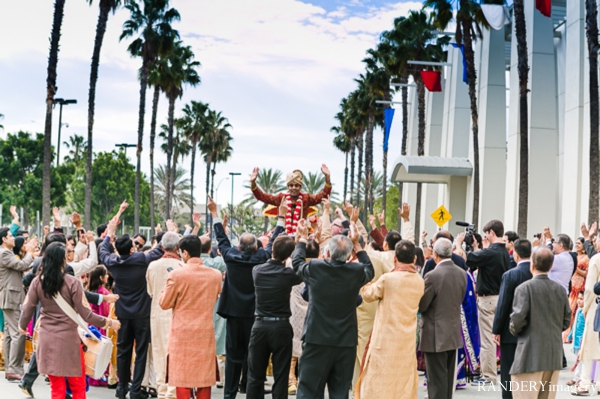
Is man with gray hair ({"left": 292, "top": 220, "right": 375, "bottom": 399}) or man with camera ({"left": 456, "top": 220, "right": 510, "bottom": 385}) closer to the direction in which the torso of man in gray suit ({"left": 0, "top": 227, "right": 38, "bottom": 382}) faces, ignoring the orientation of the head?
the man with camera

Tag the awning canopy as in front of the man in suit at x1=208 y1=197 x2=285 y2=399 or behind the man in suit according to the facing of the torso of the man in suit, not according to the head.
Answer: in front

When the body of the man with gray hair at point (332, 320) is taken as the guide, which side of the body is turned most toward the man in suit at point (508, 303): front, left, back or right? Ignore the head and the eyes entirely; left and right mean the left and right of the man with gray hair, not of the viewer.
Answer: right

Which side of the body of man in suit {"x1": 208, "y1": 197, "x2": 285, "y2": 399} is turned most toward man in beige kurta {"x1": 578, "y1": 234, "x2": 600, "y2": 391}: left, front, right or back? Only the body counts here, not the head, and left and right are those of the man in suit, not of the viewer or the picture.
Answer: right

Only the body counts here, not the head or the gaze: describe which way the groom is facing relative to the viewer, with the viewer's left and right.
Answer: facing the viewer

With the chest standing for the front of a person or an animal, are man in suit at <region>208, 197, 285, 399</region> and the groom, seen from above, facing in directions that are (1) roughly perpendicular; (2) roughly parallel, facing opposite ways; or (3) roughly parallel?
roughly parallel, facing opposite ways

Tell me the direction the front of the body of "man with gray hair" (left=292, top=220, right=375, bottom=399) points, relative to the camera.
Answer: away from the camera

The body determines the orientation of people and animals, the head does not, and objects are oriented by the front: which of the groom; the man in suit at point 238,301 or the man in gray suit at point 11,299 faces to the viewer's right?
the man in gray suit

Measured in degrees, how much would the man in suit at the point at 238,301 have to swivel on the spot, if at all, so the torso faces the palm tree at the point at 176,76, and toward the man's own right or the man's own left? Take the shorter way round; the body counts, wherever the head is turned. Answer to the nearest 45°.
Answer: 0° — they already face it

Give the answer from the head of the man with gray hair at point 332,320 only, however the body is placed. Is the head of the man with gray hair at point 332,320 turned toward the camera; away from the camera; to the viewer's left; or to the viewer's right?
away from the camera

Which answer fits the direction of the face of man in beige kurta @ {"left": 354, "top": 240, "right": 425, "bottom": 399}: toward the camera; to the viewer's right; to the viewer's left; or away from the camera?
away from the camera

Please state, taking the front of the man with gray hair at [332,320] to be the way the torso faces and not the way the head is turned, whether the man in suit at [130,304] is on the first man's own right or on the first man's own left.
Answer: on the first man's own left

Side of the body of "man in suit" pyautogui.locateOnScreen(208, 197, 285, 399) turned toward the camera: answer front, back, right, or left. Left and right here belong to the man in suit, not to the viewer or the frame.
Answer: back

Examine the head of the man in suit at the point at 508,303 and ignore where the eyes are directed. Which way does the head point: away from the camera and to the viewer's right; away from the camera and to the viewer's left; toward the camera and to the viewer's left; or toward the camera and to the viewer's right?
away from the camera and to the viewer's left

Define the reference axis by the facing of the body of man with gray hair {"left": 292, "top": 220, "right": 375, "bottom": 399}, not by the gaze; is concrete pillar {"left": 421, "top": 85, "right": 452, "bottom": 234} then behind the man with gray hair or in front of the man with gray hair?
in front

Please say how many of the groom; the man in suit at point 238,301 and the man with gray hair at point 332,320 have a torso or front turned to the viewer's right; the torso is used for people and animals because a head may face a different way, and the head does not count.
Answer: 0

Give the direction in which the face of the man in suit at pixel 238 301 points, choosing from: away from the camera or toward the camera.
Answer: away from the camera

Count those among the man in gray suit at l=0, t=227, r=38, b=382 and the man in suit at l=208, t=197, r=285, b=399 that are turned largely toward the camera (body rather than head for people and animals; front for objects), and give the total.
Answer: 0

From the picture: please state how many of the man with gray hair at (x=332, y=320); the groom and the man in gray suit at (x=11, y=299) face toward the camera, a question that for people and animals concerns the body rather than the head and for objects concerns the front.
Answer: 1

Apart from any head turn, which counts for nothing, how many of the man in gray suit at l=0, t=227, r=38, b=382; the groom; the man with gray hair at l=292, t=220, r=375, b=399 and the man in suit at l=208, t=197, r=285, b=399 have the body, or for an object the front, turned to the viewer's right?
1

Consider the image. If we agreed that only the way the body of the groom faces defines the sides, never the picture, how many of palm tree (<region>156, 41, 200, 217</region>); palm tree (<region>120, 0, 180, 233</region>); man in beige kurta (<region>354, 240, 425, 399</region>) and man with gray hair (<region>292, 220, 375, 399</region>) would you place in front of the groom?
2

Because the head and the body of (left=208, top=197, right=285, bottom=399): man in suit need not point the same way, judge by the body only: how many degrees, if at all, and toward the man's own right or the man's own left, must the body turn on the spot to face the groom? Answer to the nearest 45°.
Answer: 0° — they already face them
